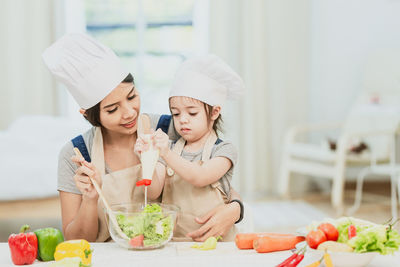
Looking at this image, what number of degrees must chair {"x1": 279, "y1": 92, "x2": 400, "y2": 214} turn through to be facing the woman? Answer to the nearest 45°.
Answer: approximately 45° to its left

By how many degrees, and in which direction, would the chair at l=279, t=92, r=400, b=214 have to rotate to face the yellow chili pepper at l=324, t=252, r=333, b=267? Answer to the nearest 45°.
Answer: approximately 45° to its left

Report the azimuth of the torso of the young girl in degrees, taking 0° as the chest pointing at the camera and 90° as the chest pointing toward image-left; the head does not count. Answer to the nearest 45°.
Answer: approximately 45°

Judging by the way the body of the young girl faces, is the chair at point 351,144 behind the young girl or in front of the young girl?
behind
